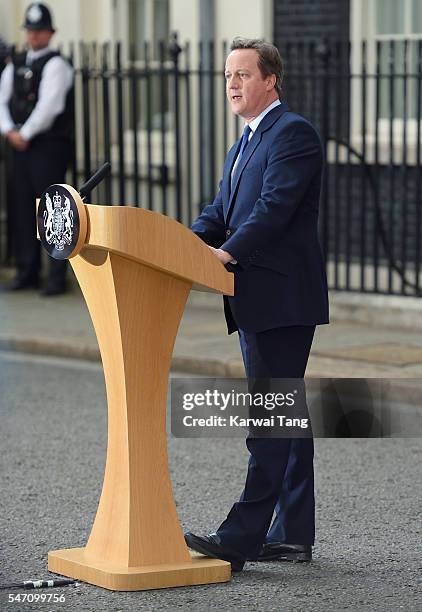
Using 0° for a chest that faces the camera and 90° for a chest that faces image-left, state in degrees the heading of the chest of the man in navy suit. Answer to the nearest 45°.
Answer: approximately 45°

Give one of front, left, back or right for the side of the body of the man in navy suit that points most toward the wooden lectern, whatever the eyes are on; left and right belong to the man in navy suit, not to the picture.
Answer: front

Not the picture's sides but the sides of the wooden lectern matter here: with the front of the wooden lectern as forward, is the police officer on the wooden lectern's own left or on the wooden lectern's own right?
on the wooden lectern's own right

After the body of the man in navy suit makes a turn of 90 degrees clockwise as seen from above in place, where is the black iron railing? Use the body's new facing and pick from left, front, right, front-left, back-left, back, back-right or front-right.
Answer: front-right

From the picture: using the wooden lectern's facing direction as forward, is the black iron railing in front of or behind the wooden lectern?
behind

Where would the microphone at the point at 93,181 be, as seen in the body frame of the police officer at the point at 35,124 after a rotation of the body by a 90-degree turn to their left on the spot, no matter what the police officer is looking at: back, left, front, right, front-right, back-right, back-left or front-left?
front-right

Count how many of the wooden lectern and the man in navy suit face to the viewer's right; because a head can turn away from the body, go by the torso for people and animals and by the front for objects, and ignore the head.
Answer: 0

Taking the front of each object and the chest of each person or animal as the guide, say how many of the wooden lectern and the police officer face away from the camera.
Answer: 0

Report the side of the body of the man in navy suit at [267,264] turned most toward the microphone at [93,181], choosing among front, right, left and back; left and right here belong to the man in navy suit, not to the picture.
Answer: front

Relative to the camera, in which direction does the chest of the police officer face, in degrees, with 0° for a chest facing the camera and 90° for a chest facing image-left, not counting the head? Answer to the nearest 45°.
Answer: approximately 45°
